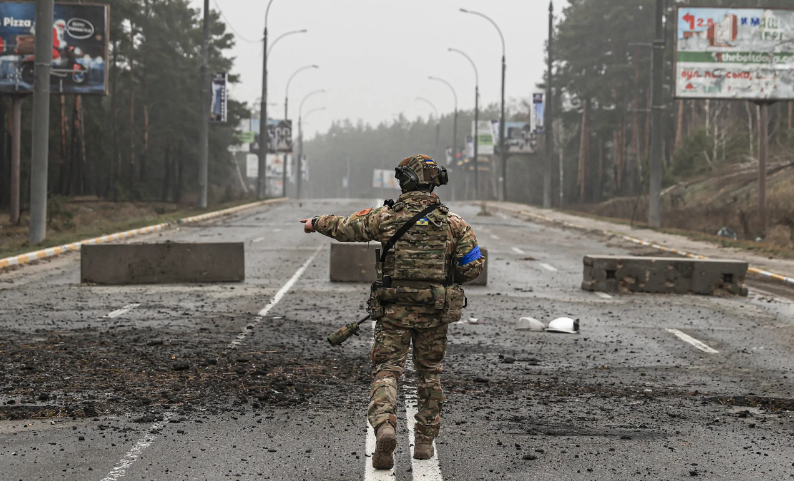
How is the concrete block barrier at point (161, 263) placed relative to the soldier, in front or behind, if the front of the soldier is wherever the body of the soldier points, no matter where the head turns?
in front

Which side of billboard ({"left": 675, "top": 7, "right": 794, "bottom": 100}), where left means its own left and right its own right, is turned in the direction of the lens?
front

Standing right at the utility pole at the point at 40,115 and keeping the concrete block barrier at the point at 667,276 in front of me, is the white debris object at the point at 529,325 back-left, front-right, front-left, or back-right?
front-right

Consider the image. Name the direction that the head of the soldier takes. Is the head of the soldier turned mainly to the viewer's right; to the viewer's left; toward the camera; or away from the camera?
away from the camera

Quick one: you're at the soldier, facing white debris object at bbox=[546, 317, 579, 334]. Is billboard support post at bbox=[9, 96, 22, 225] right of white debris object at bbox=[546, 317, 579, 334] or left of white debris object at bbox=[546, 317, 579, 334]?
left

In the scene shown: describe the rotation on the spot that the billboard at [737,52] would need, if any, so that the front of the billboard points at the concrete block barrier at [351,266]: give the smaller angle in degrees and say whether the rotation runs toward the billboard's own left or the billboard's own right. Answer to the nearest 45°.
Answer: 0° — it already faces it

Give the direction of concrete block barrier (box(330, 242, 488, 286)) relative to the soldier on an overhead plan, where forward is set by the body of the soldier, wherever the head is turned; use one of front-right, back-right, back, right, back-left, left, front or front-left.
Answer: front

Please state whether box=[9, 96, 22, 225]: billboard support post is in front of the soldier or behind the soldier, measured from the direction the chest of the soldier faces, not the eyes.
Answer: in front

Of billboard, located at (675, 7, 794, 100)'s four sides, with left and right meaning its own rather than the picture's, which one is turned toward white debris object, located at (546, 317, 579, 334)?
front

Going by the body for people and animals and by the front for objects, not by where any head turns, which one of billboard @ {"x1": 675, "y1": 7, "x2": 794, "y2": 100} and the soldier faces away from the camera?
the soldier

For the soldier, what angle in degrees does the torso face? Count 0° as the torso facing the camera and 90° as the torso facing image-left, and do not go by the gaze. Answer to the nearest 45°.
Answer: approximately 180°

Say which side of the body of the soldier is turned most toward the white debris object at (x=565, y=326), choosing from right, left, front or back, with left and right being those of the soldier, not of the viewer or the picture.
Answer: front

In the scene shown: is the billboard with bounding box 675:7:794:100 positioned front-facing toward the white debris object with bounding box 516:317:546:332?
yes

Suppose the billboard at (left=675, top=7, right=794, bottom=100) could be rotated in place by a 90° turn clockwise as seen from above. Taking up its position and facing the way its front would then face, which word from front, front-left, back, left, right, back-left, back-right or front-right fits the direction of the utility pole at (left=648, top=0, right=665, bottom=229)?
front-right

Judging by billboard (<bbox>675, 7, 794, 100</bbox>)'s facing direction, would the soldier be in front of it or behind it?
in front

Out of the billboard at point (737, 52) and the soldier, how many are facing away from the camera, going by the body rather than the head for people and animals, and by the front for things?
1

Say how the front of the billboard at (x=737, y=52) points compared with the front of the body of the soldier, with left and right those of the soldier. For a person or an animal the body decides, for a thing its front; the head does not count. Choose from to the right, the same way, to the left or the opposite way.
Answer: the opposite way

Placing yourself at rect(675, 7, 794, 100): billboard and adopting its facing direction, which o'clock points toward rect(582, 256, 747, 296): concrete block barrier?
The concrete block barrier is roughly at 12 o'clock from the billboard.
